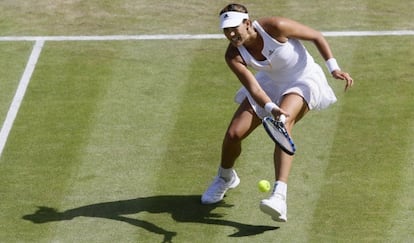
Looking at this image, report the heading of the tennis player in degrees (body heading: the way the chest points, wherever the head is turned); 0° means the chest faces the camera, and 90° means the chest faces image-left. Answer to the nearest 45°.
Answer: approximately 45°

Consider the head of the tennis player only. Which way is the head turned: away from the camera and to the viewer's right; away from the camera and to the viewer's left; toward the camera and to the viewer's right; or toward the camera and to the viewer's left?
toward the camera and to the viewer's left
